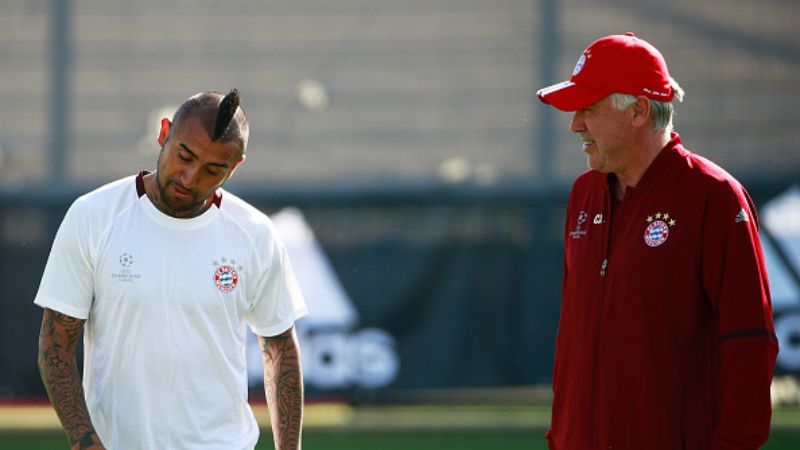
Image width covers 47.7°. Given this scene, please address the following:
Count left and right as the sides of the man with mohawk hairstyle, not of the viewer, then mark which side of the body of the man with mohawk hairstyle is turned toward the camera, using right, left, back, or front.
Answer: front
